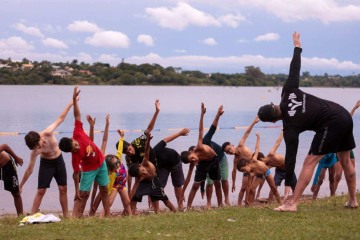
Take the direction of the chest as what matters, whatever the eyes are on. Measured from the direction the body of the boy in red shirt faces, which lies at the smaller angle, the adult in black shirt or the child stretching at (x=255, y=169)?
the adult in black shirt

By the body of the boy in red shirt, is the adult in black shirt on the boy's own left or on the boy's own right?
on the boy's own left

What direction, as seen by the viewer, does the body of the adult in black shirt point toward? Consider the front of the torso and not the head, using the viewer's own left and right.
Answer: facing away from the viewer and to the left of the viewer

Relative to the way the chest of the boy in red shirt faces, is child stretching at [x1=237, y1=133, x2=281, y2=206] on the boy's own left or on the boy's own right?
on the boy's own left

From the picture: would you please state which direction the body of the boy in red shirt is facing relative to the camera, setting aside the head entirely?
toward the camera
